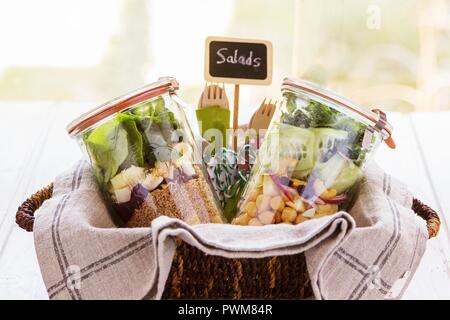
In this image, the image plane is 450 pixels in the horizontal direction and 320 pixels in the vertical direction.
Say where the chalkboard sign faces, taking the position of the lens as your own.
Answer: facing the viewer
